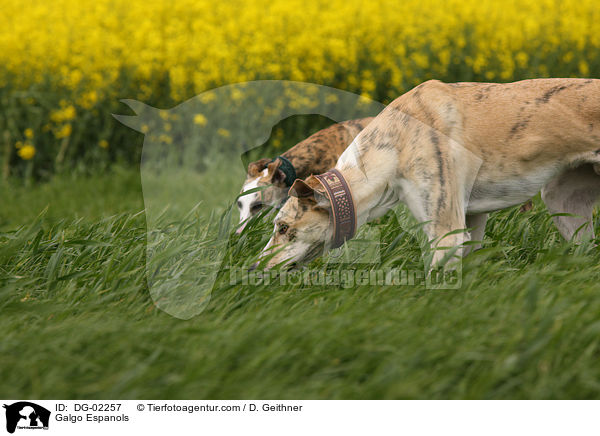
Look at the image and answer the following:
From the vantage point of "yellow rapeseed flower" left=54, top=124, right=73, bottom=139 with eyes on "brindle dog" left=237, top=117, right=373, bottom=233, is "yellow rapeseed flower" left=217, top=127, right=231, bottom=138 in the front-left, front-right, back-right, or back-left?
front-left

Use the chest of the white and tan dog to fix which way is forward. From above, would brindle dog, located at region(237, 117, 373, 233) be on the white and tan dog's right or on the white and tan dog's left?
on the white and tan dog's right

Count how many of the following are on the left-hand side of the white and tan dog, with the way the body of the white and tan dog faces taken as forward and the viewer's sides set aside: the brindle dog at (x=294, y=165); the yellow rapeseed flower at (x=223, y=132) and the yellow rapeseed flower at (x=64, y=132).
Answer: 0

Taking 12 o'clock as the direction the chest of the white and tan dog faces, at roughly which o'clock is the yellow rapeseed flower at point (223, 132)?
The yellow rapeseed flower is roughly at 2 o'clock from the white and tan dog.

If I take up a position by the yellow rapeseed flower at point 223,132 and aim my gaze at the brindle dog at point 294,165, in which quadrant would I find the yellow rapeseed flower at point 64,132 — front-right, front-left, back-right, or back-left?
back-right

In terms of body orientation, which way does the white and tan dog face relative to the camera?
to the viewer's left
